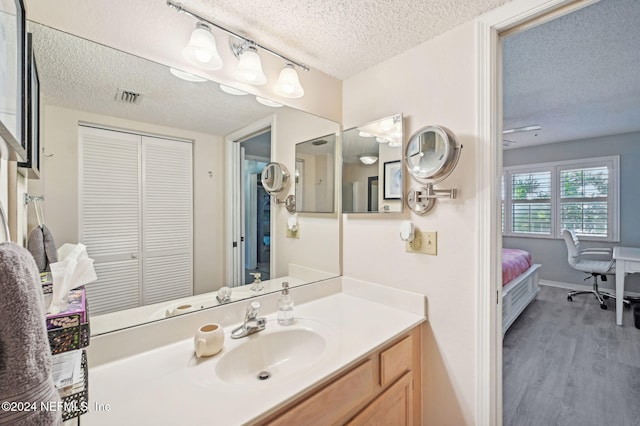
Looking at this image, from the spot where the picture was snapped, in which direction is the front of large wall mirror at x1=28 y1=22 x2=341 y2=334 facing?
facing the viewer and to the right of the viewer

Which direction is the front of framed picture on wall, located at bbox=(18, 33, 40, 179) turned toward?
to the viewer's right

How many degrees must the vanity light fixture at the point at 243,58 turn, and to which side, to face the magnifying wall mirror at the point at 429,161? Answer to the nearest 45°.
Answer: approximately 45° to its left

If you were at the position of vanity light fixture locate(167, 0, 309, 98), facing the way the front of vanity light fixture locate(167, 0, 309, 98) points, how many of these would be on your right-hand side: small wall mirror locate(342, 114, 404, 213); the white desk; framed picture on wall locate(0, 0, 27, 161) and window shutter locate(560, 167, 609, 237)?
1

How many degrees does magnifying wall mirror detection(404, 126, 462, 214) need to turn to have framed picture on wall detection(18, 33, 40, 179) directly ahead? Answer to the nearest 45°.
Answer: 0° — it already faces it

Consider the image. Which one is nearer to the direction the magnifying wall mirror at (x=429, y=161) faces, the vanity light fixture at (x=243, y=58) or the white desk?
the vanity light fixture

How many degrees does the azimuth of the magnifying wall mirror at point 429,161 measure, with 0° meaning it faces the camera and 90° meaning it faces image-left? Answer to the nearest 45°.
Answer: approximately 45°

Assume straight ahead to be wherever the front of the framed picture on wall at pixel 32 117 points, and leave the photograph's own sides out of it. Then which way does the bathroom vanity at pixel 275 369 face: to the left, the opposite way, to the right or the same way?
to the right

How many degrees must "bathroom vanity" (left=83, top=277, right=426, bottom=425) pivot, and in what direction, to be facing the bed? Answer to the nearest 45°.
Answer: approximately 90° to its left
